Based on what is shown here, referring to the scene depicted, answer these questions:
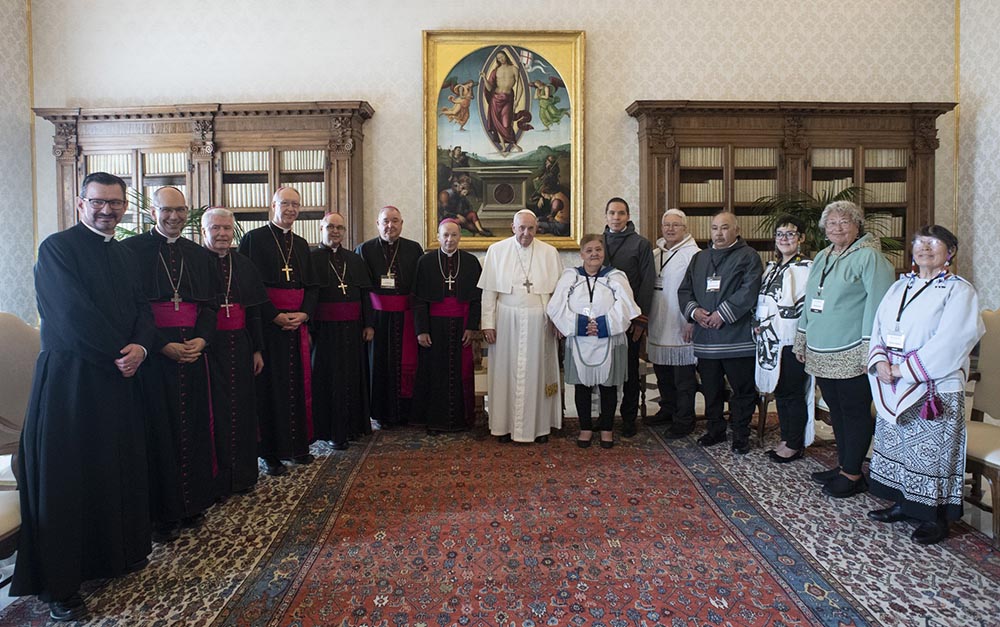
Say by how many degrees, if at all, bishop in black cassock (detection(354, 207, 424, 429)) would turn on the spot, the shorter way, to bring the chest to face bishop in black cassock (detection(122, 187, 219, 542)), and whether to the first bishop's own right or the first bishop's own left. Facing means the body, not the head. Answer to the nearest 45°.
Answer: approximately 45° to the first bishop's own right

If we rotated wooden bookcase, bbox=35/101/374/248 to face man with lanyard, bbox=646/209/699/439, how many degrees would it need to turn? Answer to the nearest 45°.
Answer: approximately 45° to its left

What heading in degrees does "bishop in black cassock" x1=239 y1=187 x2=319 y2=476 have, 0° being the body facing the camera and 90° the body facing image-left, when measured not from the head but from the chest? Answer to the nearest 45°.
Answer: approximately 315°

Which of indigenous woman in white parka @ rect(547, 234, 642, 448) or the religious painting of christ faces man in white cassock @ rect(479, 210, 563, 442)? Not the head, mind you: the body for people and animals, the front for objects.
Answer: the religious painting of christ

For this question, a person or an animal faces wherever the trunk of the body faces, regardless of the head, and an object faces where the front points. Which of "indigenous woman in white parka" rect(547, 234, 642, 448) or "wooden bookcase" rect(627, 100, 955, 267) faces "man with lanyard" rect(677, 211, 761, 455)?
the wooden bookcase

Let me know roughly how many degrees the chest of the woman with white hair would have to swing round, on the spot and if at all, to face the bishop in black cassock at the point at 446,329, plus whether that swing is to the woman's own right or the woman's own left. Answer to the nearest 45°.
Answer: approximately 45° to the woman's own right

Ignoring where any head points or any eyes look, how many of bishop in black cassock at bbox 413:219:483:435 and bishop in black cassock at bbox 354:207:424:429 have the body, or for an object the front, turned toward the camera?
2
